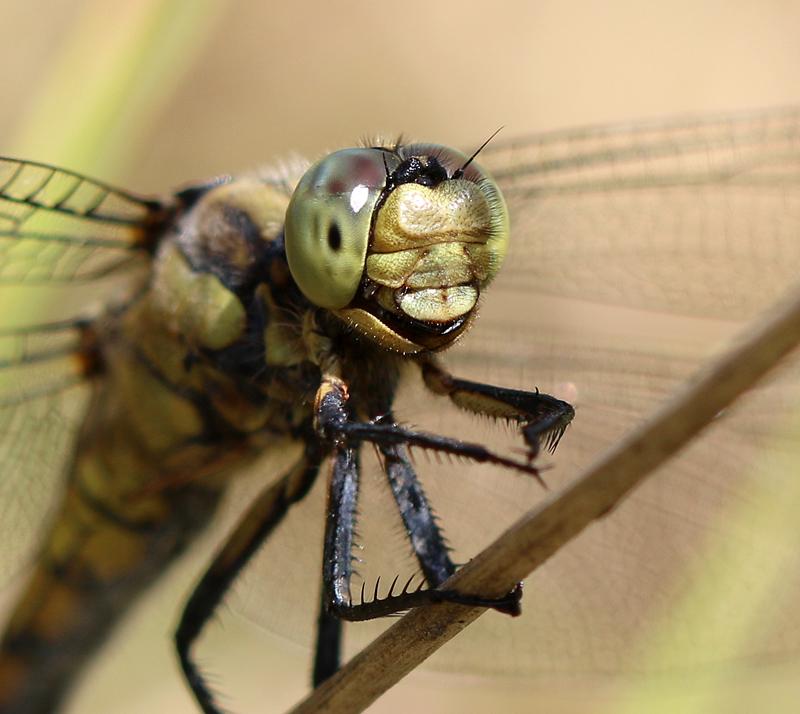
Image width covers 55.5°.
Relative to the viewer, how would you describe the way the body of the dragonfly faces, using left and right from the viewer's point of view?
facing the viewer and to the right of the viewer
